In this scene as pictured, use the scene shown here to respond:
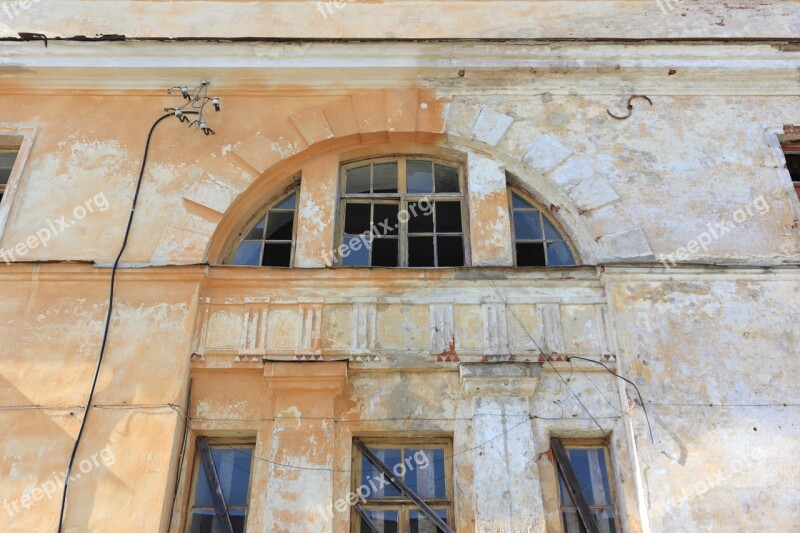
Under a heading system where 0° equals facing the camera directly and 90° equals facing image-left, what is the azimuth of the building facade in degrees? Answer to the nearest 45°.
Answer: approximately 0°

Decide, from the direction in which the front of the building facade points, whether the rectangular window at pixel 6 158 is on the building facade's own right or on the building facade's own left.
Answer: on the building facade's own right
